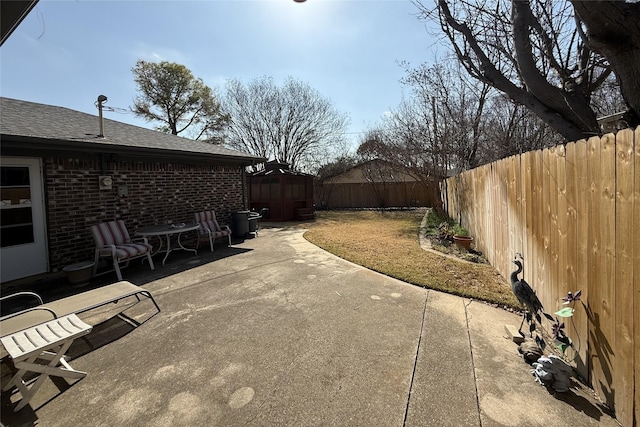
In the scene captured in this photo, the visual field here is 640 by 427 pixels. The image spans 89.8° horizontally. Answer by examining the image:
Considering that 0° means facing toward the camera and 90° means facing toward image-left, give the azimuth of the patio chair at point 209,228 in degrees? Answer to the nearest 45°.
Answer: approximately 315°

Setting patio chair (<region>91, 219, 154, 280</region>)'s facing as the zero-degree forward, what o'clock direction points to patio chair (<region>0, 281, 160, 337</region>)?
patio chair (<region>0, 281, 160, 337</region>) is roughly at 2 o'clock from patio chair (<region>91, 219, 154, 280</region>).

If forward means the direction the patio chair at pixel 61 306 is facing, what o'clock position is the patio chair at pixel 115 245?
the patio chair at pixel 115 245 is roughly at 11 o'clock from the patio chair at pixel 61 306.

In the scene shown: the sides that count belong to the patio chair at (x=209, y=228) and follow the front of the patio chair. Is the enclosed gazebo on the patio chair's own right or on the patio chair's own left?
on the patio chair's own left

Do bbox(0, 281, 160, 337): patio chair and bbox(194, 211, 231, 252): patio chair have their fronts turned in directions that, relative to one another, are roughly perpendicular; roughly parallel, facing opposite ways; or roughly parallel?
roughly perpendicular

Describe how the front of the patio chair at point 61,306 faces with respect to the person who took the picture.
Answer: facing away from the viewer and to the right of the viewer

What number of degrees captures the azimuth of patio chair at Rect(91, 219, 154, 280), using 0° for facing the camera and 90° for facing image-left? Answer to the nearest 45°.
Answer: approximately 315°
